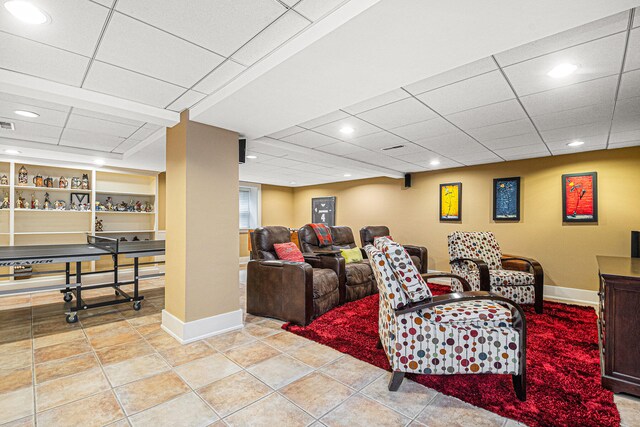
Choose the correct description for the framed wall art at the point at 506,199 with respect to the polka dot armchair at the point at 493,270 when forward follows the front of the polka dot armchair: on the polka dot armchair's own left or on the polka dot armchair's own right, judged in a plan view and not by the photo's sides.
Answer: on the polka dot armchair's own left

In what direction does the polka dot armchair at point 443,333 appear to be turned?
to the viewer's right

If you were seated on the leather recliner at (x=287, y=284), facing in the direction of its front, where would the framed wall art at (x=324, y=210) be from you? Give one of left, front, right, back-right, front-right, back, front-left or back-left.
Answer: back-left

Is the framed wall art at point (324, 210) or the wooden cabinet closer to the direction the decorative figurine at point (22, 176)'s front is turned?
the wooden cabinet

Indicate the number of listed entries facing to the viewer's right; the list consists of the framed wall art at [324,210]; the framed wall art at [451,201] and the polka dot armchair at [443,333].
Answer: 1

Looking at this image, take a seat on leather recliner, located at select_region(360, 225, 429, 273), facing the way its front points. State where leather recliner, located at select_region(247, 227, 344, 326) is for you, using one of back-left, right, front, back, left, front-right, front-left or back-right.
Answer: right

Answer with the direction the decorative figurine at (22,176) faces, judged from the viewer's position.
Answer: facing the viewer

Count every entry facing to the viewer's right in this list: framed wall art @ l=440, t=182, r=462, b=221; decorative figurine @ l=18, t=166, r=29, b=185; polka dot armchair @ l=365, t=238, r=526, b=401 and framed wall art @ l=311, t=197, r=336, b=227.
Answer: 1

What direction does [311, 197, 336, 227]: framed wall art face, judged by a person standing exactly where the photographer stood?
facing the viewer and to the left of the viewer

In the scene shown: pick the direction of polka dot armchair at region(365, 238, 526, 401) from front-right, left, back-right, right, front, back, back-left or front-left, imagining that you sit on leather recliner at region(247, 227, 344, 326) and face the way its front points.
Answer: front

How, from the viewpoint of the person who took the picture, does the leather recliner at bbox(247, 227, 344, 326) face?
facing the viewer and to the right of the viewer

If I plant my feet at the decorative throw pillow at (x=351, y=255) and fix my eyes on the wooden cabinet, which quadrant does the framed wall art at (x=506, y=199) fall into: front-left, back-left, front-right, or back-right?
front-left

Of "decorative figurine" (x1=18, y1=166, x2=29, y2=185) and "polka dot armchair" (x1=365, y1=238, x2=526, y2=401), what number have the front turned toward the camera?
1
